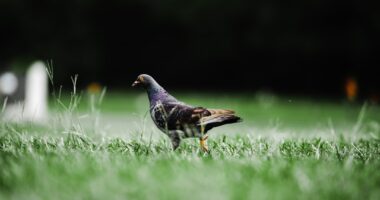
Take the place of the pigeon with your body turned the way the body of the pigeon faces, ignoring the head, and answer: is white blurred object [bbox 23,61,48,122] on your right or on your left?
on your right

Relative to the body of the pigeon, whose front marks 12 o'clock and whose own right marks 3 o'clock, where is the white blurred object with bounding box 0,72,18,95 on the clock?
The white blurred object is roughly at 2 o'clock from the pigeon.

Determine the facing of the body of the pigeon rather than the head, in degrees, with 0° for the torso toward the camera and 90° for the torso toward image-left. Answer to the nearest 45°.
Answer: approximately 90°
